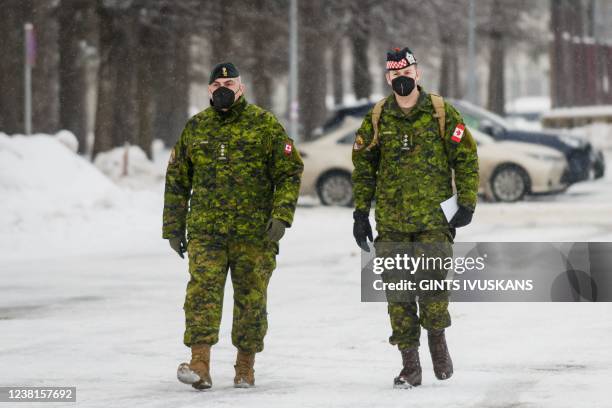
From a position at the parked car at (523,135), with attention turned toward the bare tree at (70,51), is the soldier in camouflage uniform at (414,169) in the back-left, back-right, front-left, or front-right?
back-left

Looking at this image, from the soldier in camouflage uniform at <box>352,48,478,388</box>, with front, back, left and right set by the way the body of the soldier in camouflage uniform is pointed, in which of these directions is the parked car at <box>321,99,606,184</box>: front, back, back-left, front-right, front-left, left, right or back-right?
back

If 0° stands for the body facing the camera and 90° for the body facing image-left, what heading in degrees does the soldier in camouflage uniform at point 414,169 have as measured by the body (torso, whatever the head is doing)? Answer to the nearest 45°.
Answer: approximately 0°

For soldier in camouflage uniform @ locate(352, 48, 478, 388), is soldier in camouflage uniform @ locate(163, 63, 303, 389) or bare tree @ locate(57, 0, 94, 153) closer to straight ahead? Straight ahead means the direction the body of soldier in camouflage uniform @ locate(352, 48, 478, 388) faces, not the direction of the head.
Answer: the soldier in camouflage uniform

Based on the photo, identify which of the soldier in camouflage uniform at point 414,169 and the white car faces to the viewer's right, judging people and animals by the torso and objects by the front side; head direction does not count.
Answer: the white car

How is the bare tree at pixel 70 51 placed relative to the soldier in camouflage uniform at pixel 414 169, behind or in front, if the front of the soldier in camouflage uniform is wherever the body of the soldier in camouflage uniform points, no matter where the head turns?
behind

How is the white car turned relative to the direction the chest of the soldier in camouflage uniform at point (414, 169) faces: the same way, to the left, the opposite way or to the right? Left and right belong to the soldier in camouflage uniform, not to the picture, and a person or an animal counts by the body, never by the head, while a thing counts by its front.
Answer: to the left

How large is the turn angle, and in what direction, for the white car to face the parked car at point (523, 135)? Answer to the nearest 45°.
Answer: approximately 45° to its left

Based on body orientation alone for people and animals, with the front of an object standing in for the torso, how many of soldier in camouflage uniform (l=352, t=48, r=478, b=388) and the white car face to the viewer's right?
1

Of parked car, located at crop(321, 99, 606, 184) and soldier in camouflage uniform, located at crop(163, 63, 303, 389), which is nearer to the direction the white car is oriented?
the parked car

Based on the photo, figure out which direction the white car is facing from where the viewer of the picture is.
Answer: facing to the right of the viewer

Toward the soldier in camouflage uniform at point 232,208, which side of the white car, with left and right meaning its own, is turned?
right

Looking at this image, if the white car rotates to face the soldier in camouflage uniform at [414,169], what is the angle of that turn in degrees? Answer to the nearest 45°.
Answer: approximately 90° to its right

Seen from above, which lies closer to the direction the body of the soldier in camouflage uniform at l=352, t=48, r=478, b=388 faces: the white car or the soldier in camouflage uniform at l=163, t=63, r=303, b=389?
the soldier in camouflage uniform
